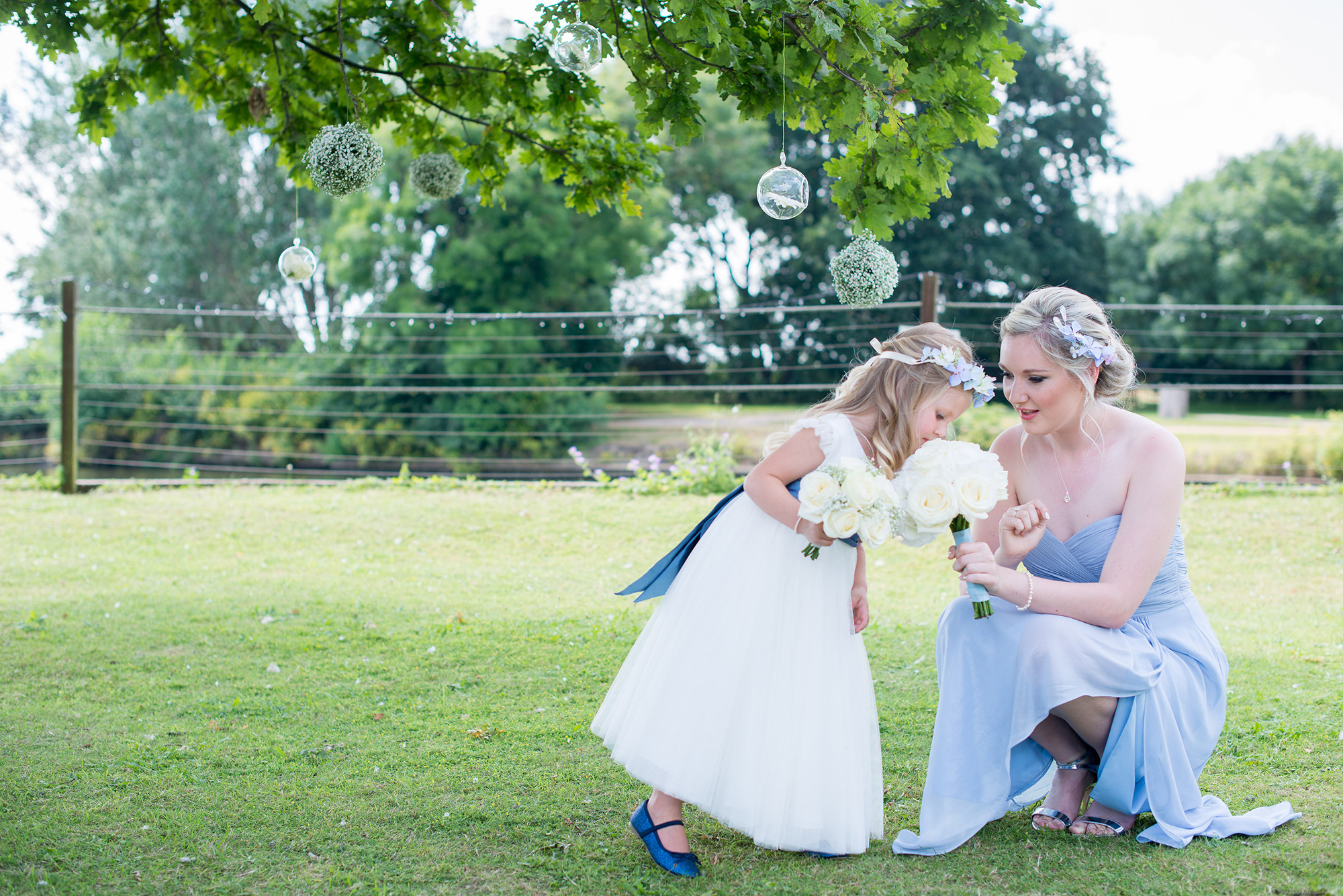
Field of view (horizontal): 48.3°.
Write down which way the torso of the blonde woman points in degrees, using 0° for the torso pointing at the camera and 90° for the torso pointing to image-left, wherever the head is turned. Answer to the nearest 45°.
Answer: approximately 45°

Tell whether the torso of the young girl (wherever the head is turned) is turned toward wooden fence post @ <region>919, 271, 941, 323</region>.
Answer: no

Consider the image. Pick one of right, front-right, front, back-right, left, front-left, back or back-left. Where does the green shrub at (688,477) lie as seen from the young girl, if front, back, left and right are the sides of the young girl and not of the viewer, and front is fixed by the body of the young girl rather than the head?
left

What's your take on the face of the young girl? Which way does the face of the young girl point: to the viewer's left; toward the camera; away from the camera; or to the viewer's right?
to the viewer's right

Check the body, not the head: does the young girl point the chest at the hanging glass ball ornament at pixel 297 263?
no

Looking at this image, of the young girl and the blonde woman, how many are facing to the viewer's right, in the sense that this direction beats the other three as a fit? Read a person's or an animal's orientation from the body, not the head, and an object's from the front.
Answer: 1

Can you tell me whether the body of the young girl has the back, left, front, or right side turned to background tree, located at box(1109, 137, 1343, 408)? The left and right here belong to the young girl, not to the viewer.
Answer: left

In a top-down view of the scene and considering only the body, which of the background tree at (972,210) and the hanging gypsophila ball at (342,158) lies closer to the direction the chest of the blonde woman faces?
the hanging gypsophila ball

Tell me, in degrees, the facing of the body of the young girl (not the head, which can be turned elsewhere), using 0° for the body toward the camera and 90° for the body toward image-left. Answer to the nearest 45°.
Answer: approximately 270°

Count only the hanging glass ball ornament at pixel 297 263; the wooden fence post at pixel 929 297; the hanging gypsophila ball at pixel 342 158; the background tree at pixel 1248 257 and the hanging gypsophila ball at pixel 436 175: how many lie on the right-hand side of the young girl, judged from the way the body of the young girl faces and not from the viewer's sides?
0

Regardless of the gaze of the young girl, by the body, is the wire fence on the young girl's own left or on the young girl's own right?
on the young girl's own left
